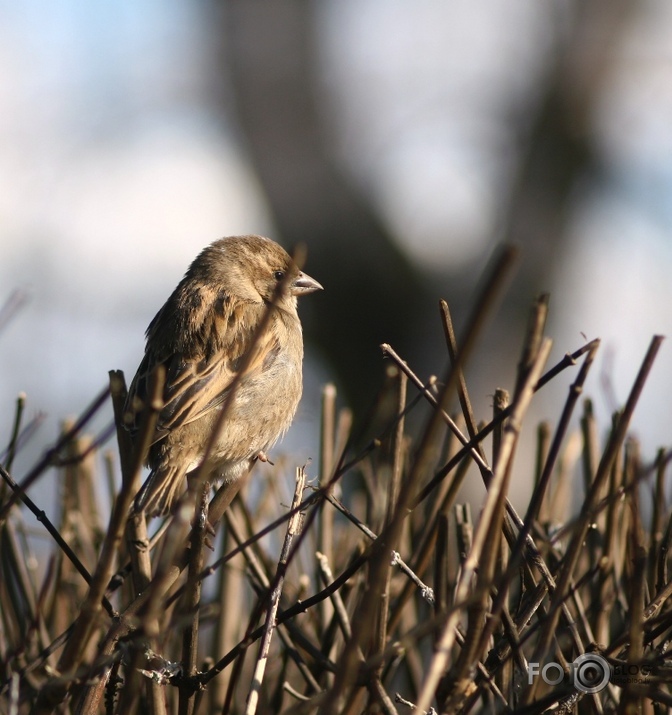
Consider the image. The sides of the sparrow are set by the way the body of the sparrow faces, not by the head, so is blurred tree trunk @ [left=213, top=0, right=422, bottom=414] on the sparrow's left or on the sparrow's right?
on the sparrow's left

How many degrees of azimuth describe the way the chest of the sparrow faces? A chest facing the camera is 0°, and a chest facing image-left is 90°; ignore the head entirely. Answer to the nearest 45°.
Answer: approximately 270°
